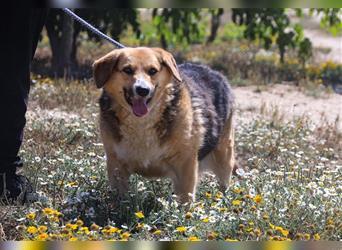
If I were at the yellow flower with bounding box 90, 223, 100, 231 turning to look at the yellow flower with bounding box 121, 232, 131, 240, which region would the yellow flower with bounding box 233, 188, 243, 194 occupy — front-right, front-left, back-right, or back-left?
front-left

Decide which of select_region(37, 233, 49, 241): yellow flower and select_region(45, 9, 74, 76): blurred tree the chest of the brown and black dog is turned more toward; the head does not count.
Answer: the yellow flower

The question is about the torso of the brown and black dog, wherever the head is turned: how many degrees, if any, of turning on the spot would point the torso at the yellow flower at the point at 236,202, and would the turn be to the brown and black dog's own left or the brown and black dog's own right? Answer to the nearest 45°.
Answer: approximately 90° to the brown and black dog's own left

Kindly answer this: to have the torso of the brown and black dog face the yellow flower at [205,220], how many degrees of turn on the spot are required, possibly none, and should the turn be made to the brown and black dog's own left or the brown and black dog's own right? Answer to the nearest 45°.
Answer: approximately 90° to the brown and black dog's own left

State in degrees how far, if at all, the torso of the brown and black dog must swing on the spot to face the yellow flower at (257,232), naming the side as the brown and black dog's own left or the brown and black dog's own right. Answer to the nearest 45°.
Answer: approximately 90° to the brown and black dog's own left

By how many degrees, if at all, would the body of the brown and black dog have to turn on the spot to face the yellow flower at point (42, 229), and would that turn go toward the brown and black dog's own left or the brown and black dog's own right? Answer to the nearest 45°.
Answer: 0° — it already faces it

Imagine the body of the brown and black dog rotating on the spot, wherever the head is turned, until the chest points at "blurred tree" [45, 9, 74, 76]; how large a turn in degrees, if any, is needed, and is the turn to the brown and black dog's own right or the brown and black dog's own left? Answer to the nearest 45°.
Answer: approximately 135° to the brown and black dog's own right

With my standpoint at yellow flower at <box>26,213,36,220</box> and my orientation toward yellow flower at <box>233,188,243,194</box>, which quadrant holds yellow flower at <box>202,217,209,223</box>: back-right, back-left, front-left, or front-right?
front-right

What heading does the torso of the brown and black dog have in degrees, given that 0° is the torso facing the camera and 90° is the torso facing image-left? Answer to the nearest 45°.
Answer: approximately 45°

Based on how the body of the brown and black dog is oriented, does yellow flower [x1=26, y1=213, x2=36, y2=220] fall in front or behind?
in front

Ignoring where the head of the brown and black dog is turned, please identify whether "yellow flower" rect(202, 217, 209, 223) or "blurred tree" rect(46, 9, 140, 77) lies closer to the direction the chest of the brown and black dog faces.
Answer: the yellow flower

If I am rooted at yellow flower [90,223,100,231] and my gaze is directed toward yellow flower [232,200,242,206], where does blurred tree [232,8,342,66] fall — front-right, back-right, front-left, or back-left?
front-left

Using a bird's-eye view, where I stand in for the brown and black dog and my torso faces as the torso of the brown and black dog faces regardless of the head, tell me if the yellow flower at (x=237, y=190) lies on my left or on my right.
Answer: on my left

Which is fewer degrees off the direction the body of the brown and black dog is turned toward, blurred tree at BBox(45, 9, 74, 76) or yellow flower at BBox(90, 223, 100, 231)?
the yellow flower
